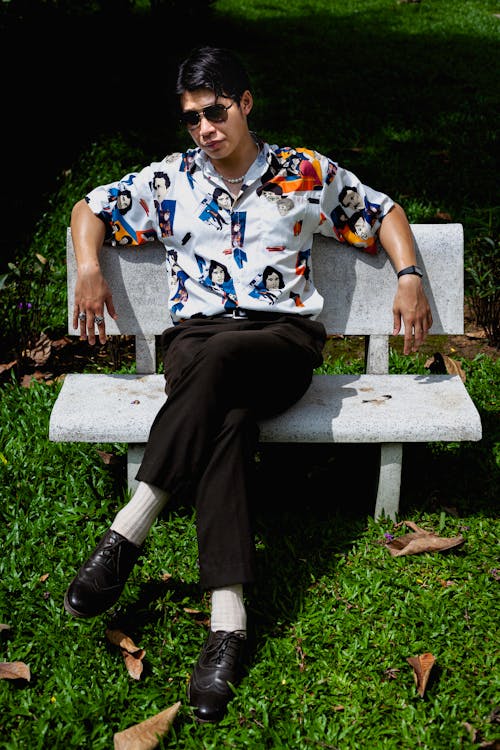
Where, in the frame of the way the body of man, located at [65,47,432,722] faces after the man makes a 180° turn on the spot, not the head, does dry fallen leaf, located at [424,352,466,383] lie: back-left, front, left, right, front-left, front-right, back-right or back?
front-right

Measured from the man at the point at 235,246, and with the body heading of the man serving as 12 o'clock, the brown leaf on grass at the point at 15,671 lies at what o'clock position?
The brown leaf on grass is roughly at 1 o'clock from the man.

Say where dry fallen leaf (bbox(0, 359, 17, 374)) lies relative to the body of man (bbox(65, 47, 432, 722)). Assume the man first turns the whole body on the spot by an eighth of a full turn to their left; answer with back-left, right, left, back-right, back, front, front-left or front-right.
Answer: back

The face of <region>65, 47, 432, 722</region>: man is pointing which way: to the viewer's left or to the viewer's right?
to the viewer's left

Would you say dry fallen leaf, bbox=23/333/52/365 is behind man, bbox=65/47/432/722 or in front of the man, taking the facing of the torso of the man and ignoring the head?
behind

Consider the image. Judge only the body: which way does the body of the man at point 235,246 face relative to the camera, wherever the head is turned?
toward the camera

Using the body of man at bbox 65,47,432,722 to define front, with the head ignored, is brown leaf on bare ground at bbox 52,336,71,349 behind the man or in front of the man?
behind

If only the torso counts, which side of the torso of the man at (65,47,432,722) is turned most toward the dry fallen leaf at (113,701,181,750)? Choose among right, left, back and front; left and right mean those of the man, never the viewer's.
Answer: front
